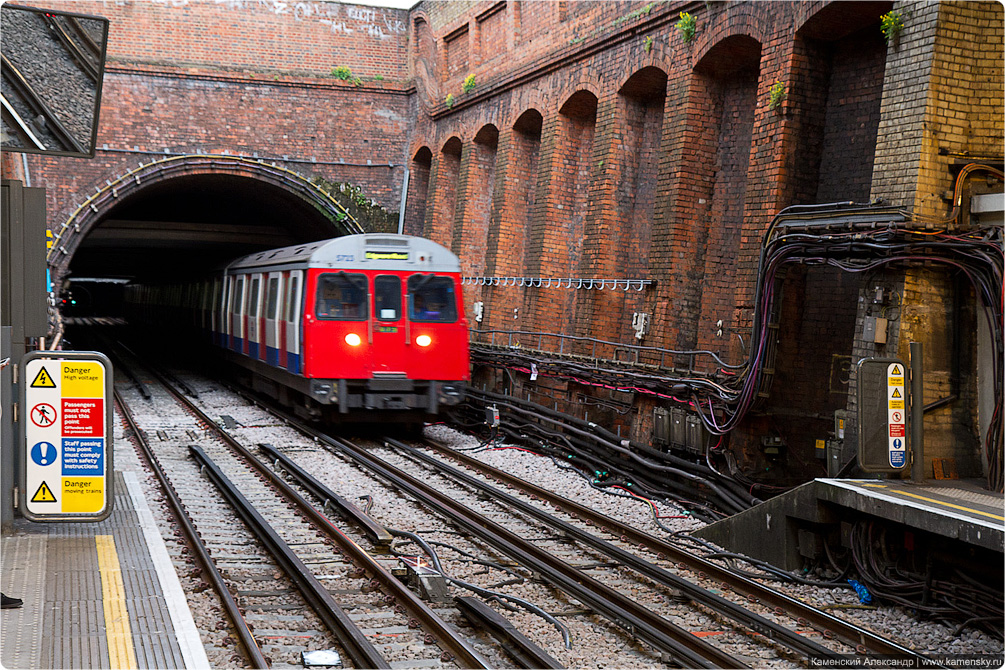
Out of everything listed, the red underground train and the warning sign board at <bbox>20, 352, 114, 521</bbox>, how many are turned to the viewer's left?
0

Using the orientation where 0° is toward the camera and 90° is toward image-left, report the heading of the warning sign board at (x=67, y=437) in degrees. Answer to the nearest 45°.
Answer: approximately 0°

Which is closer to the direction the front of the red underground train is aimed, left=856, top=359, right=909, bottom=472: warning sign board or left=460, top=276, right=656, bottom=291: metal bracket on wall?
the warning sign board

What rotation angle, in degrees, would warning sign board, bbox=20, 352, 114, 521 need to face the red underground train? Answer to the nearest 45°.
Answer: approximately 135° to its left

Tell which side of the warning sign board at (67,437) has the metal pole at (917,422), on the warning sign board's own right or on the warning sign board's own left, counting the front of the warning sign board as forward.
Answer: on the warning sign board's own left

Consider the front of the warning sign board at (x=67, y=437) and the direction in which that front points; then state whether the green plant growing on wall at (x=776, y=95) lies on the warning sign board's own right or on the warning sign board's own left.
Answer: on the warning sign board's own left
